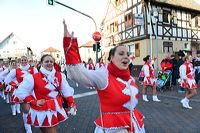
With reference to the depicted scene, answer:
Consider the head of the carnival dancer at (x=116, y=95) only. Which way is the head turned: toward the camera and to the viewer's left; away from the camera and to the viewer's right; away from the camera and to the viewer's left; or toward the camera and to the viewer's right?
toward the camera and to the viewer's right

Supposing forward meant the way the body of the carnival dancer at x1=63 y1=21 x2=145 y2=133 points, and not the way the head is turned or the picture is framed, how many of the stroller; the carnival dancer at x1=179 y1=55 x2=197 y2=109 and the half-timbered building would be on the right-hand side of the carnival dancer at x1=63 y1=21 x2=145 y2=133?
0

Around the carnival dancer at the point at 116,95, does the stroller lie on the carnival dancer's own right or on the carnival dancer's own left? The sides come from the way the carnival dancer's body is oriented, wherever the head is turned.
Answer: on the carnival dancer's own left

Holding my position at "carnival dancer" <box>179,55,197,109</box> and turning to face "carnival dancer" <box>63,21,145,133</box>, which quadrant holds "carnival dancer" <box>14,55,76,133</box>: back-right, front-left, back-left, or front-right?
front-right

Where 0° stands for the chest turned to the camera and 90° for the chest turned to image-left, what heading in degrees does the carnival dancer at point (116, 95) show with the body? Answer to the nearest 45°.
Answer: approximately 315°

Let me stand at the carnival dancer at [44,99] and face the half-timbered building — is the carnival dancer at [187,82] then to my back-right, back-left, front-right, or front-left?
front-right

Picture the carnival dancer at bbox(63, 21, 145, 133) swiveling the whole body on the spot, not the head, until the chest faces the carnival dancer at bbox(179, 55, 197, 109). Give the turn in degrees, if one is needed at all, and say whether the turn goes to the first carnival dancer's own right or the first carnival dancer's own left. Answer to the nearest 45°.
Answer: approximately 90° to the first carnival dancer's own left

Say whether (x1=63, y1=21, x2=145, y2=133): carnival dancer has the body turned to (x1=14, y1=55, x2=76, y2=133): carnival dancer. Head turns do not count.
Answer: no

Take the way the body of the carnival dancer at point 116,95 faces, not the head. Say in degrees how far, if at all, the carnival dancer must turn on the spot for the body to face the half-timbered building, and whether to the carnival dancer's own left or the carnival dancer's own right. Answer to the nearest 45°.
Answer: approximately 135° to the carnival dancer's own left
